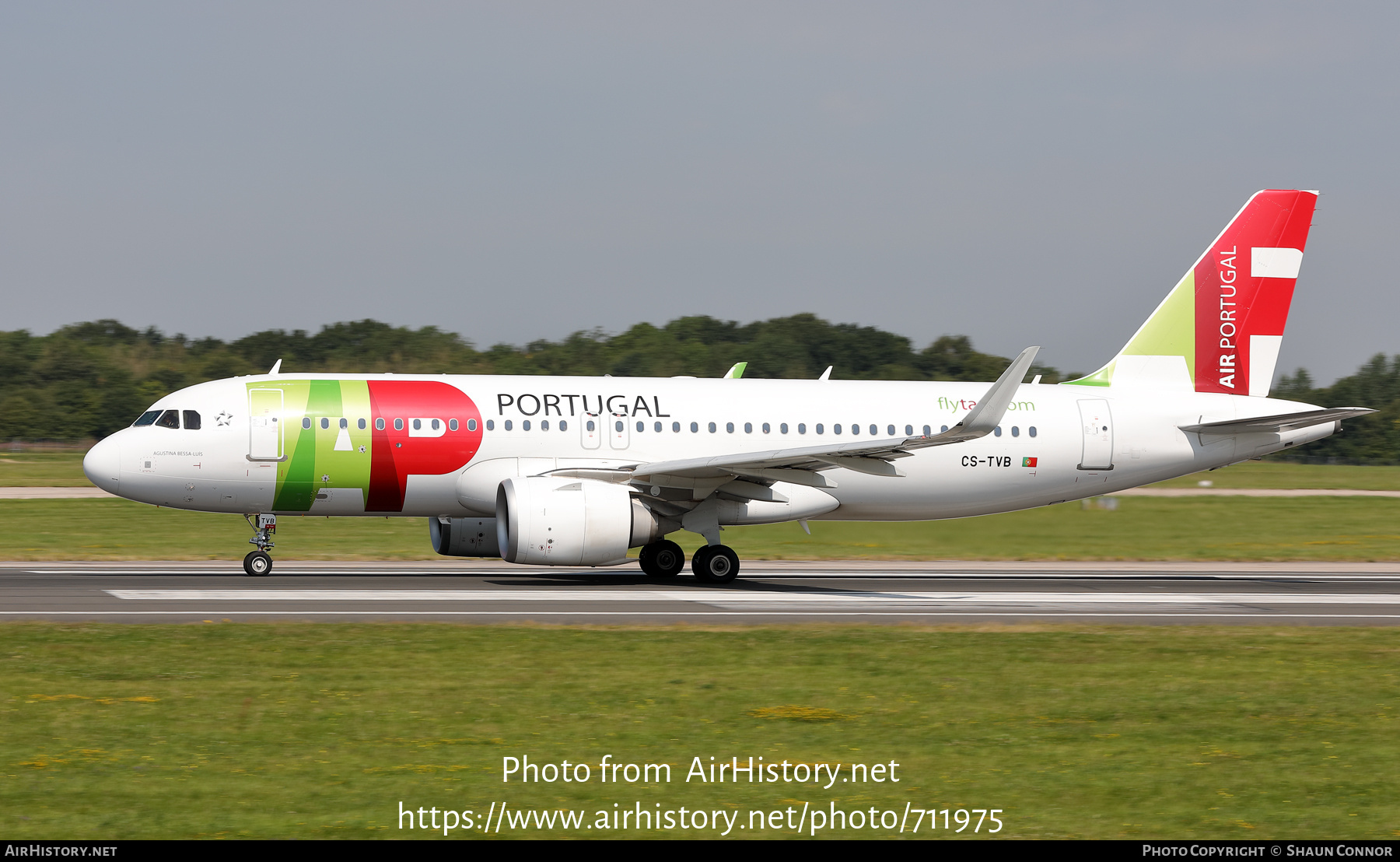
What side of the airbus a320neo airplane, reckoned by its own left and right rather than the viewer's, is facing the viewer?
left
